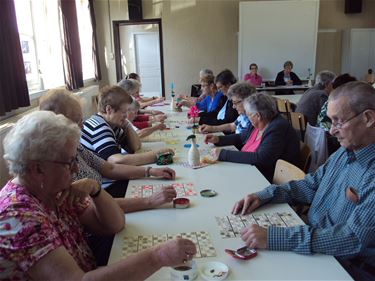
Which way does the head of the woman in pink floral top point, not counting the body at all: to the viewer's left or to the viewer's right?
to the viewer's right

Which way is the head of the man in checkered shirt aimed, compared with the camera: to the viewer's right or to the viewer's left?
to the viewer's left

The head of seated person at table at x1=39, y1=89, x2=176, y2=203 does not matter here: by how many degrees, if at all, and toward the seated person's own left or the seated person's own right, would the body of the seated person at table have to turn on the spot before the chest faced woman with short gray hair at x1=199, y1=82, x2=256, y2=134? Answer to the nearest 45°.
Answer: approximately 45° to the seated person's own left

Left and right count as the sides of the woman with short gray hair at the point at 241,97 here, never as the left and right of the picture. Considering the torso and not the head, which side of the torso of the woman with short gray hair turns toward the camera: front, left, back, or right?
left

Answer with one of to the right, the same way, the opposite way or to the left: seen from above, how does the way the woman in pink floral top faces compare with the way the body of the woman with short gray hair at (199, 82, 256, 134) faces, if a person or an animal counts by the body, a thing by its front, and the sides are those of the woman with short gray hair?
the opposite way

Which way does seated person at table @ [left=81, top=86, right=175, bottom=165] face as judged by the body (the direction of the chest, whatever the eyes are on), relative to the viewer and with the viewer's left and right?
facing to the right of the viewer

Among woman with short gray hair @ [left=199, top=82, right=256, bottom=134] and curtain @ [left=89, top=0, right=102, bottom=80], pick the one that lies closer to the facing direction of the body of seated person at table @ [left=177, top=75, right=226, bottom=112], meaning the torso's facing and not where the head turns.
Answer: the curtain

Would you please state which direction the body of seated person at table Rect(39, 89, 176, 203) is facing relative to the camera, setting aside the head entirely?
to the viewer's right

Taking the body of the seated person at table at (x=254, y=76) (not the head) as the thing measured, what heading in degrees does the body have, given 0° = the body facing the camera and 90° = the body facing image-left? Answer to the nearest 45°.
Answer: approximately 0°

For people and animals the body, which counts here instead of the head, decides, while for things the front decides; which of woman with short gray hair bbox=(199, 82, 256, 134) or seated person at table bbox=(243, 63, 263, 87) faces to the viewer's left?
the woman with short gray hair

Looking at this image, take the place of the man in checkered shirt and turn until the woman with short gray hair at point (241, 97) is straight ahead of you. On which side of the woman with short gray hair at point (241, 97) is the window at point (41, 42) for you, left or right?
left

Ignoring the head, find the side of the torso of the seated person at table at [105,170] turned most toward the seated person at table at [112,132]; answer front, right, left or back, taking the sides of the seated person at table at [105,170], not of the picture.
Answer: left
